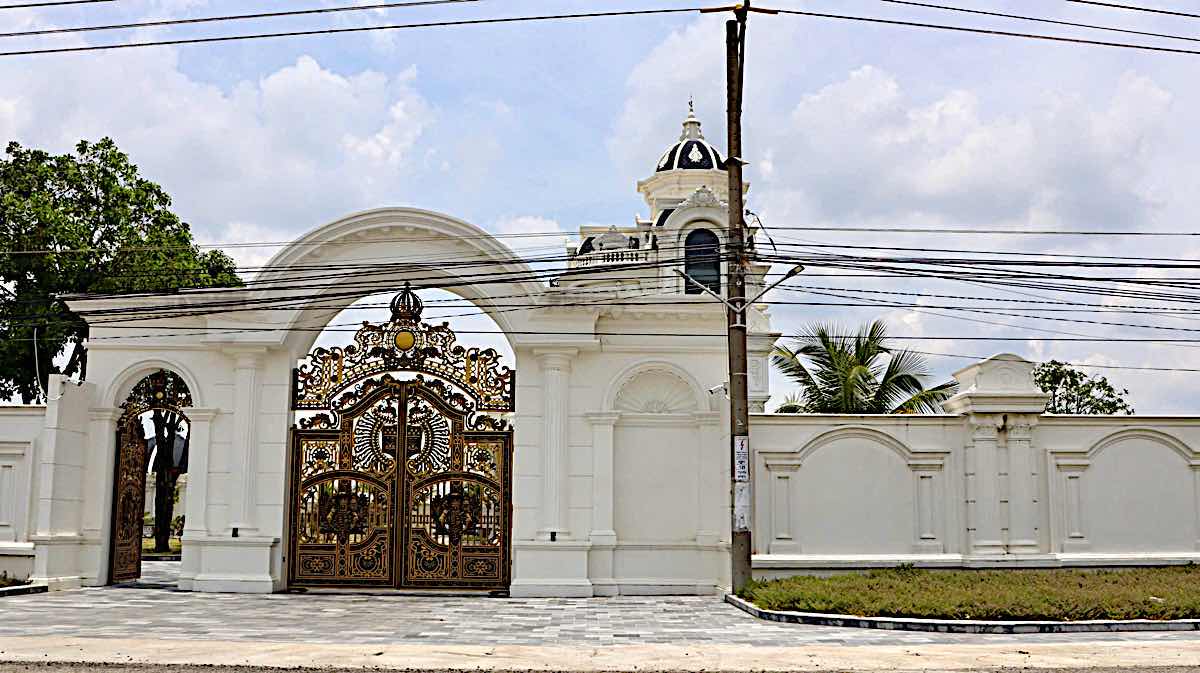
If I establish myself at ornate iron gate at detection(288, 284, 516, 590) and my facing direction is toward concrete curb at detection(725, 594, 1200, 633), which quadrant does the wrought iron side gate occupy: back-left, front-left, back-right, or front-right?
back-right

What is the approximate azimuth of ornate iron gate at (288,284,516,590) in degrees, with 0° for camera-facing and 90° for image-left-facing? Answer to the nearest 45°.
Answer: approximately 0°

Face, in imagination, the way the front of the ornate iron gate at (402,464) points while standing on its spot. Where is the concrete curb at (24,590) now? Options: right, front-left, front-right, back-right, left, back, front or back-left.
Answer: right

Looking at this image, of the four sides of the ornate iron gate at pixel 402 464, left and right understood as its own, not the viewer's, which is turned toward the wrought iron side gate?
right

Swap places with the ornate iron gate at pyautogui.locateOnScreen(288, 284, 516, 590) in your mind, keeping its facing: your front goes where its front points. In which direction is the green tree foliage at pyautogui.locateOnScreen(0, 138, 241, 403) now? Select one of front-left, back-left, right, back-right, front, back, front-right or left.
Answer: back-right

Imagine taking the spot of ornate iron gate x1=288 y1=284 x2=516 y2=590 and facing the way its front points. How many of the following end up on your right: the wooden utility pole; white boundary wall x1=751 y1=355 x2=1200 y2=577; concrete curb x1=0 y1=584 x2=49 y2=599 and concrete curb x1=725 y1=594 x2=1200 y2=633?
1

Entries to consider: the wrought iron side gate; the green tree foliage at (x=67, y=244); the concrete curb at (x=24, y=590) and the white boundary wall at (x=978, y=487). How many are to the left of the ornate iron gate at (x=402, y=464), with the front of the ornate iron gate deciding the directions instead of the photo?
1

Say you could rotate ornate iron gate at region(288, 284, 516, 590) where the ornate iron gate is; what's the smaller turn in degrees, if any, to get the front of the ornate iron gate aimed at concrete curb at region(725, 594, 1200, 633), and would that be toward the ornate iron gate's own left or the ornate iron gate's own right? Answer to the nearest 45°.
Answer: approximately 45° to the ornate iron gate's own left

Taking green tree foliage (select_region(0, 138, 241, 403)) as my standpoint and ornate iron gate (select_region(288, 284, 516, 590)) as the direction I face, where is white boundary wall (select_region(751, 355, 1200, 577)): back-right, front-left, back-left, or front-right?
front-left

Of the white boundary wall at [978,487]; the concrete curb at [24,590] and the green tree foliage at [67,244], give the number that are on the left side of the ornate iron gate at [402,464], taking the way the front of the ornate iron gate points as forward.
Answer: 1

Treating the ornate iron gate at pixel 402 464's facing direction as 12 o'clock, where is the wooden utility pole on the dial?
The wooden utility pole is roughly at 10 o'clock from the ornate iron gate.

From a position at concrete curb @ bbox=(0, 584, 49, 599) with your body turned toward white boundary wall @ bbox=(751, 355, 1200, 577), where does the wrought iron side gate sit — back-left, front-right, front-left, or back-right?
front-left
